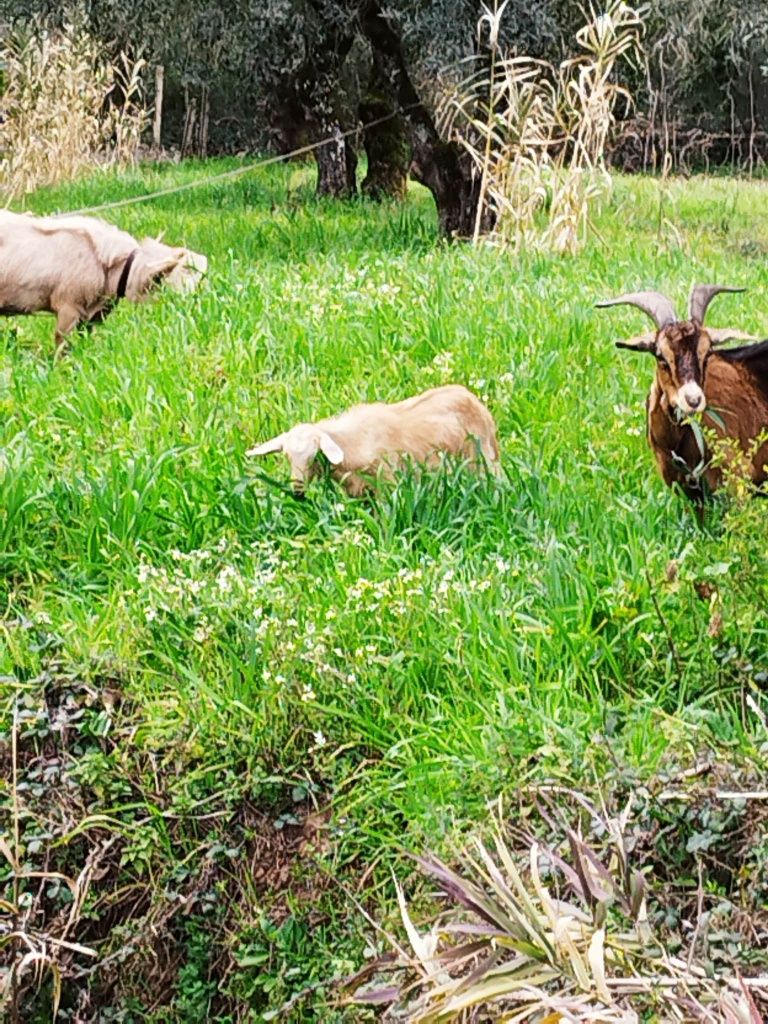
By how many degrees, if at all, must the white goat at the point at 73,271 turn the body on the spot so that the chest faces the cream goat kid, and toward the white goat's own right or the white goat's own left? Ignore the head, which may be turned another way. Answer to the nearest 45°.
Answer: approximately 90° to the white goat's own right

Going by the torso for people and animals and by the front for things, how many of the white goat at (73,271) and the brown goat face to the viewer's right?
1

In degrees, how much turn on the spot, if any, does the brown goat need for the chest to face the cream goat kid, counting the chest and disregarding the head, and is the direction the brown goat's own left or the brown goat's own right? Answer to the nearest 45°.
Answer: approximately 45° to the brown goat's own right

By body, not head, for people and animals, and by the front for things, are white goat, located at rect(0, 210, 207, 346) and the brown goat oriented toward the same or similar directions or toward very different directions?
very different directions

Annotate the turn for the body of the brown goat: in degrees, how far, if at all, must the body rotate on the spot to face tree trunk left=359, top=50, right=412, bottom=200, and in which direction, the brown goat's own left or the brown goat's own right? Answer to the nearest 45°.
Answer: approximately 135° to the brown goat's own right

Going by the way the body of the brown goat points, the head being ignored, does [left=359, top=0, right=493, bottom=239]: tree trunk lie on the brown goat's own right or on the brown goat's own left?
on the brown goat's own right

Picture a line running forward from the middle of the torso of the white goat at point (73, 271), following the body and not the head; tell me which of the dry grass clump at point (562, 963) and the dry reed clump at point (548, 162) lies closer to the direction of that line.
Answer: the dry reed clump

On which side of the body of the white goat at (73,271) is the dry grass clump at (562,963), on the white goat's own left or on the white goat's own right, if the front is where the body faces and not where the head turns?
on the white goat's own right

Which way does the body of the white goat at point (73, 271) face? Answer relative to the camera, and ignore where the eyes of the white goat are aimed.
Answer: to the viewer's right

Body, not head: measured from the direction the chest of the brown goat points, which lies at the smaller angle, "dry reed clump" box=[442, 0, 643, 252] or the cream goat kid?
the cream goat kid

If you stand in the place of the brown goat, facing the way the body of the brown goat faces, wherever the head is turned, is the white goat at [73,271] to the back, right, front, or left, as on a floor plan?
right
